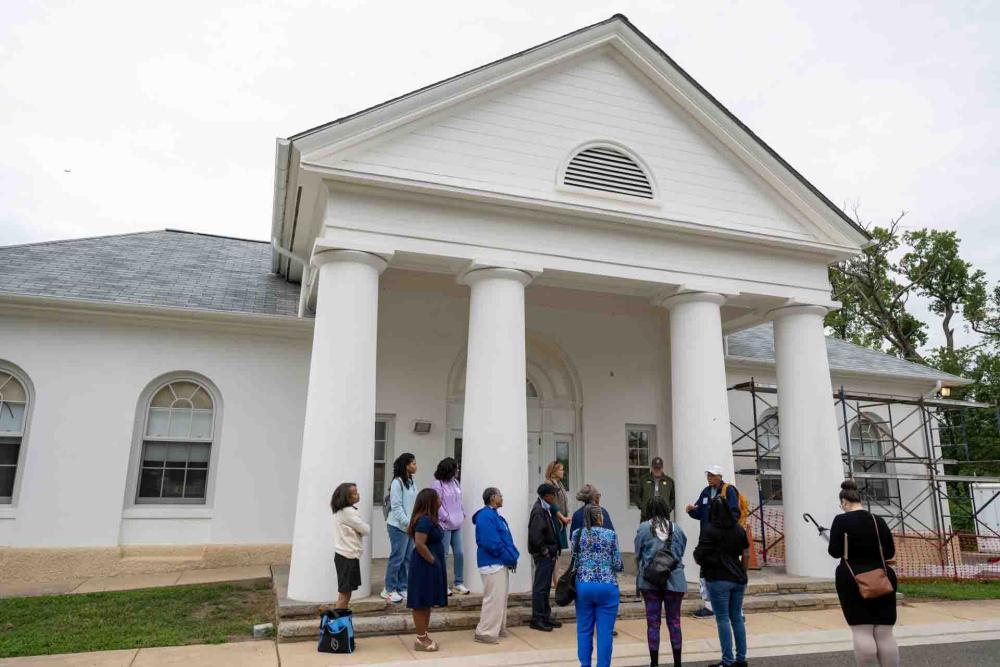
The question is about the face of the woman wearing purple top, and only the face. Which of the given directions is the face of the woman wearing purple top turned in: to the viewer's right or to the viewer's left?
to the viewer's right

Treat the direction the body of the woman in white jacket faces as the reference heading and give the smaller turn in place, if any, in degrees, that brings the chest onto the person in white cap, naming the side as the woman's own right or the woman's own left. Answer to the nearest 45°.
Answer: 0° — they already face them

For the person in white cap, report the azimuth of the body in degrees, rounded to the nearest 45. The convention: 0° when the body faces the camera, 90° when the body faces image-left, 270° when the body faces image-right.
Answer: approximately 45°

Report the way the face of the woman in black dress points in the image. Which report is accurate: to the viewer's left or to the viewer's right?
to the viewer's left

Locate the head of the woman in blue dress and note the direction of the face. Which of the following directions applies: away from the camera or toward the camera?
away from the camera

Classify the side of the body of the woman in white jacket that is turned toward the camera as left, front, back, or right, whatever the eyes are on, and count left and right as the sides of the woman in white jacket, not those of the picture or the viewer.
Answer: right

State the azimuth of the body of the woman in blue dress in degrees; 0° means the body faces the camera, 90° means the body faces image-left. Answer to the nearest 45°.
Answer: approximately 270°

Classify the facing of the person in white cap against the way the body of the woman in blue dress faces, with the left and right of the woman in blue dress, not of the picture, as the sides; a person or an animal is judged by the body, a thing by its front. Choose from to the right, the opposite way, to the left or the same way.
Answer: the opposite way

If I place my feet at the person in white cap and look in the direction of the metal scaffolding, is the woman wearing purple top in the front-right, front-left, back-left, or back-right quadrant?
back-left

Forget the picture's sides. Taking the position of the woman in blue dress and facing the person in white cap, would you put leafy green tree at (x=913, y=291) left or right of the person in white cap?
left

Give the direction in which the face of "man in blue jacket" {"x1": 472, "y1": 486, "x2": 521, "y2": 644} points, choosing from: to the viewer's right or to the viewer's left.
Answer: to the viewer's right
